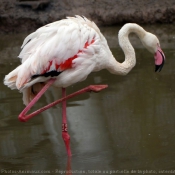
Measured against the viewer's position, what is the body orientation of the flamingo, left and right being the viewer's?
facing to the right of the viewer
